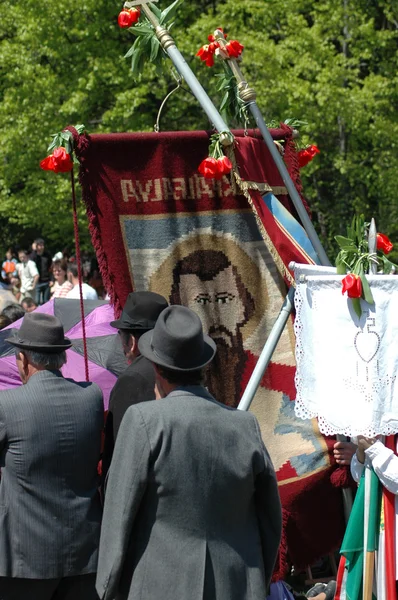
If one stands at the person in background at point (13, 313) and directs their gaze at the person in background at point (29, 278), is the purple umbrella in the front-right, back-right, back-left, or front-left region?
back-right

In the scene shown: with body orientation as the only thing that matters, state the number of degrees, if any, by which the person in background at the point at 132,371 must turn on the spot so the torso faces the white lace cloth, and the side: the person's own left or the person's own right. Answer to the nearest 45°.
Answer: approximately 135° to the person's own right

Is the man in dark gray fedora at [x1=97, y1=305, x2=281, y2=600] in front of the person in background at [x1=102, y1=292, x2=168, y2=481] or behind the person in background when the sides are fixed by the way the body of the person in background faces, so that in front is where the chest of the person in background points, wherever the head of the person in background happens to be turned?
behind

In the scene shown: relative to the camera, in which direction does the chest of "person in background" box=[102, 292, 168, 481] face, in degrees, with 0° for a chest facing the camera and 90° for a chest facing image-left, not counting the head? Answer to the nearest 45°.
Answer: approximately 135°

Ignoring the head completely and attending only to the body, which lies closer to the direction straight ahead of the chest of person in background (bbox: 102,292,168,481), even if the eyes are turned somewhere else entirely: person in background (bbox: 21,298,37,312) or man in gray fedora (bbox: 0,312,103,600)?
the person in background

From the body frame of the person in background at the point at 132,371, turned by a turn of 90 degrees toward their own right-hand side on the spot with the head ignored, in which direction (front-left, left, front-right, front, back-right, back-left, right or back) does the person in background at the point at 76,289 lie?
front-left

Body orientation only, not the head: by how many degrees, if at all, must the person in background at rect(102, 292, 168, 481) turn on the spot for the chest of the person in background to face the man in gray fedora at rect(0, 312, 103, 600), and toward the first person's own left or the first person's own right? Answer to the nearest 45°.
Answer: approximately 90° to the first person's own left

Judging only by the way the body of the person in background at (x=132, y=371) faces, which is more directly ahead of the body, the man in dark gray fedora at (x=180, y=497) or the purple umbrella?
the purple umbrella
